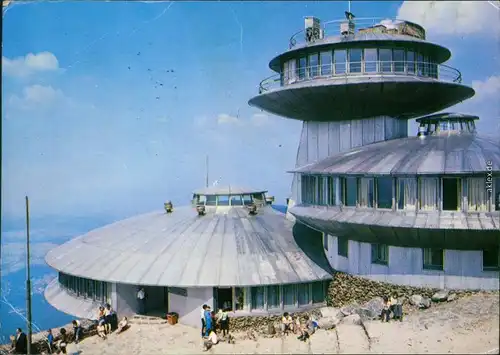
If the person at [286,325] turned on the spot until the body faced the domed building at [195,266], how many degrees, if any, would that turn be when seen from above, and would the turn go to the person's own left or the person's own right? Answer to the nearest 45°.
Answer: approximately 135° to the person's own right

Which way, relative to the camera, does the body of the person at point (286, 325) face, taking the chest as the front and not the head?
toward the camera

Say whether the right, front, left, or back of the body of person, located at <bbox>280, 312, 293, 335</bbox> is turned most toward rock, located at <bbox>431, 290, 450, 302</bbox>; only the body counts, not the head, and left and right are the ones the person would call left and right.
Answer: left

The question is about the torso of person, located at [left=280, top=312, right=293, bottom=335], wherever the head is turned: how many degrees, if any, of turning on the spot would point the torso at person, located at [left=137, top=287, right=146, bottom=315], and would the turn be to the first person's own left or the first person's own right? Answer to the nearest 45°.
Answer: approximately 135° to the first person's own right

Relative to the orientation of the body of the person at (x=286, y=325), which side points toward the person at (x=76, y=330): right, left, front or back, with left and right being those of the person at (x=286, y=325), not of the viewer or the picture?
right

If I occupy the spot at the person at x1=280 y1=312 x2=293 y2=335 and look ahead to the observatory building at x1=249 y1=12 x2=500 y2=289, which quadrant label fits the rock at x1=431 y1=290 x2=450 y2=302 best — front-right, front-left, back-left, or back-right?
front-right

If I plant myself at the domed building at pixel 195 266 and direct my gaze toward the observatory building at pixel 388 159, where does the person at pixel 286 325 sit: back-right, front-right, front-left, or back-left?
front-right

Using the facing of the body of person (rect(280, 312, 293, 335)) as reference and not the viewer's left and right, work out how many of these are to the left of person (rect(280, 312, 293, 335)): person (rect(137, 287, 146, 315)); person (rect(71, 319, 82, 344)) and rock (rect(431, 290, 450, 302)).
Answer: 1
